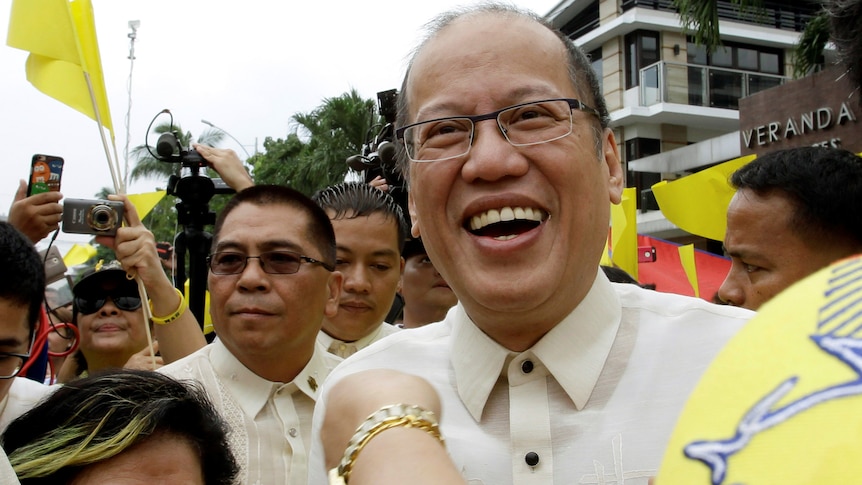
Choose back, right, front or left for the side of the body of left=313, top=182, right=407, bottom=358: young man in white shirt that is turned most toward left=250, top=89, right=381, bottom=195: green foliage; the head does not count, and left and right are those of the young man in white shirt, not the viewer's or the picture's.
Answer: back

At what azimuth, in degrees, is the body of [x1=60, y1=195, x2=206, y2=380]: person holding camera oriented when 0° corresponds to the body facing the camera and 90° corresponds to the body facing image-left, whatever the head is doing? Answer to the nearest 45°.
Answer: approximately 0°

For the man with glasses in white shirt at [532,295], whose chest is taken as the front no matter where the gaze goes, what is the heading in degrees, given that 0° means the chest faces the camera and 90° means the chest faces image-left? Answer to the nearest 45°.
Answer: approximately 0°

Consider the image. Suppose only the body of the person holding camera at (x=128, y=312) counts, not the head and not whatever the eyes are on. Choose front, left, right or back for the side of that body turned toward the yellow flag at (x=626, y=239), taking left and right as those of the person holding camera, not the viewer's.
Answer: left

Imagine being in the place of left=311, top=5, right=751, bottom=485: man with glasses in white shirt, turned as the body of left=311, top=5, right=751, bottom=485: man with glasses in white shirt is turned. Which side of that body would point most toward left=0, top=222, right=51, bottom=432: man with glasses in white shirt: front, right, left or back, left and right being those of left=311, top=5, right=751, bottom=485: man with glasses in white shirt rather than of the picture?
right

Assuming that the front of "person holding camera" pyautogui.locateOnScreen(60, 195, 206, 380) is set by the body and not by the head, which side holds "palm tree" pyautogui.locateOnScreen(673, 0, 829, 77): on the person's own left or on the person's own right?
on the person's own left
